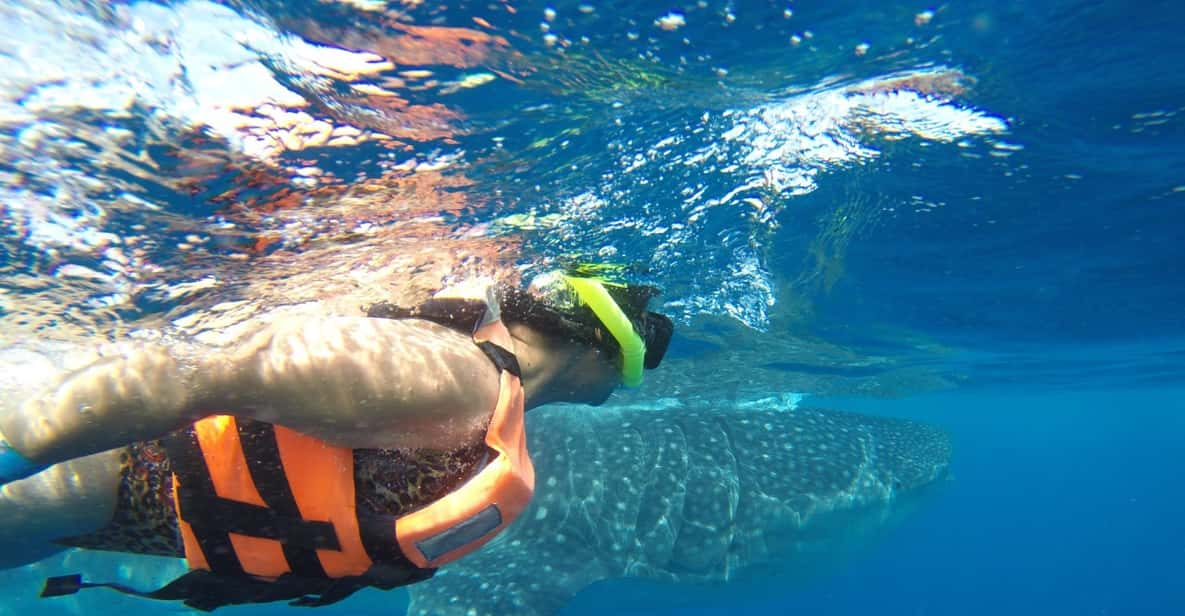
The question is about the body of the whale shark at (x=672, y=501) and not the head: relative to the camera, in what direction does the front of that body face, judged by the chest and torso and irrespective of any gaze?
to the viewer's right

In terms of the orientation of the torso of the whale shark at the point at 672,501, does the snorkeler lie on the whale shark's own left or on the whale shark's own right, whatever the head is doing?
on the whale shark's own right
